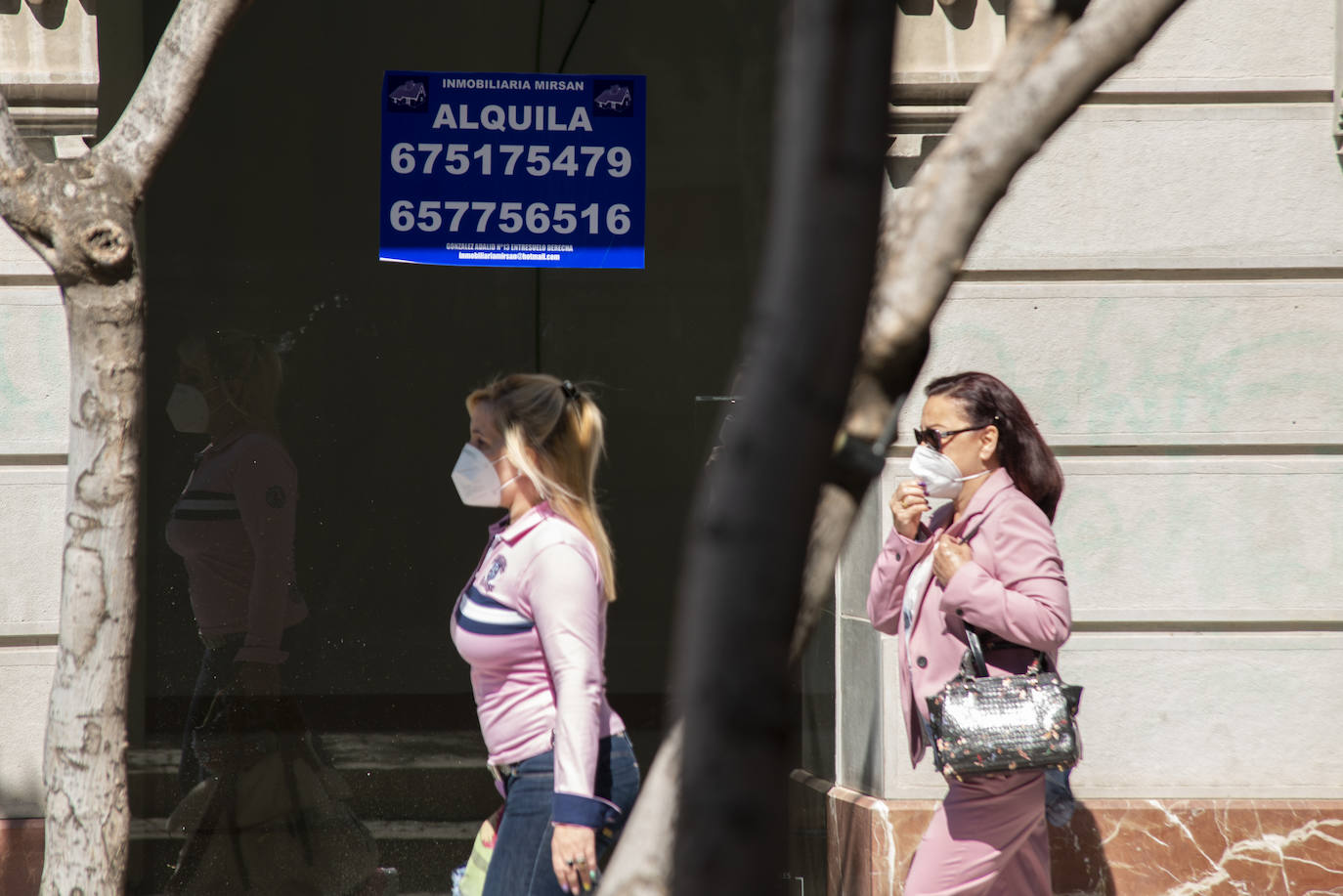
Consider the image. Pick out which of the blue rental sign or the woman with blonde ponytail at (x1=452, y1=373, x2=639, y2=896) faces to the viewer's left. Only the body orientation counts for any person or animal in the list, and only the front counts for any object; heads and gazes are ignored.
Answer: the woman with blonde ponytail

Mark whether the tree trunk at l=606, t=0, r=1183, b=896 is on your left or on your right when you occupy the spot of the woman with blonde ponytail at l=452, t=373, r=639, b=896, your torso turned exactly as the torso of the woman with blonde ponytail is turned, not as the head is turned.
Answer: on your left

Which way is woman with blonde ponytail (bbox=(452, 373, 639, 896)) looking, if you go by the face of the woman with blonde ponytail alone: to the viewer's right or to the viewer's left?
to the viewer's left

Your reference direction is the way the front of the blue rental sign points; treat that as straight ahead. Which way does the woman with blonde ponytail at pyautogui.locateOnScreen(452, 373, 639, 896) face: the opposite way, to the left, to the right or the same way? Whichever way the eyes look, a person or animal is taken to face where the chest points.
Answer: to the right

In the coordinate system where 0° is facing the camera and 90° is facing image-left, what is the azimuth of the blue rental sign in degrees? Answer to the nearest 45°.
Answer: approximately 0°

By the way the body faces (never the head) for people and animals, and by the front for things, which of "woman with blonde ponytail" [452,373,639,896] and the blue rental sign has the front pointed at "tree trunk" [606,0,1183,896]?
the blue rental sign

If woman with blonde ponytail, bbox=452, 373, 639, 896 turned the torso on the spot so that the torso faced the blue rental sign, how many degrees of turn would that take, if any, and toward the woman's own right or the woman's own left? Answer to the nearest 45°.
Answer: approximately 90° to the woman's own right

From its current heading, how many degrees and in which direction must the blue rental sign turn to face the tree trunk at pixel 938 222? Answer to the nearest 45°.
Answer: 0° — it already faces it

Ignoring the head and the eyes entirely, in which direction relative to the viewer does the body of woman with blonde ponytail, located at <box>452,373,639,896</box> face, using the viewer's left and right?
facing to the left of the viewer

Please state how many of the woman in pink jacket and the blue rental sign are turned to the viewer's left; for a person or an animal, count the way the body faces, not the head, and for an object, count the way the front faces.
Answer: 1

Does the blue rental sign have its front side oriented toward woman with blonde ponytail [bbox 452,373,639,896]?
yes

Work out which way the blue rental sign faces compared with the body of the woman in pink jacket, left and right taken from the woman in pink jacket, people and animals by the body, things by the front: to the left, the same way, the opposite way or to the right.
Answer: to the left

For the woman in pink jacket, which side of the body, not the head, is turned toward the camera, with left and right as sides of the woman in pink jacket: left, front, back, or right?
left

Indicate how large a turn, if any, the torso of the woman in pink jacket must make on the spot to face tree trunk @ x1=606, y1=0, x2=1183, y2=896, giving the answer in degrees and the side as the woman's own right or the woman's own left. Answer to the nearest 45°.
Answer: approximately 90° to the woman's own left
